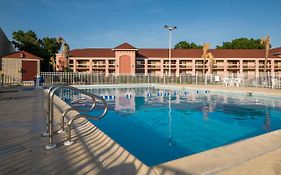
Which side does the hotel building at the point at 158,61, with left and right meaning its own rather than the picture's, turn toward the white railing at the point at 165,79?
front

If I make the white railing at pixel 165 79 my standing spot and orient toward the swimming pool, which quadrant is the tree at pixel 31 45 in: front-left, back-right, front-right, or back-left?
back-right

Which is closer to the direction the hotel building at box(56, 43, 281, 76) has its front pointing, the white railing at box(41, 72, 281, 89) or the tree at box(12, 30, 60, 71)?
the white railing

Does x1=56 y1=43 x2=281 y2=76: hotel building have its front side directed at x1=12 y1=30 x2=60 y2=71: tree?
no

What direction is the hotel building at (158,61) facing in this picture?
toward the camera

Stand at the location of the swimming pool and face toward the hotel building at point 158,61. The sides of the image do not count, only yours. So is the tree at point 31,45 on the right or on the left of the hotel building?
left

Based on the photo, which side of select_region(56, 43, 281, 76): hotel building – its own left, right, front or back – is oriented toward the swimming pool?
front

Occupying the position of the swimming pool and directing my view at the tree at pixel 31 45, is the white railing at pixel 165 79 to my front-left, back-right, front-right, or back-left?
front-right
